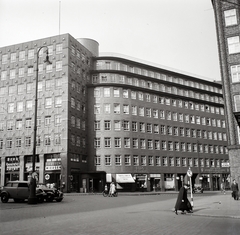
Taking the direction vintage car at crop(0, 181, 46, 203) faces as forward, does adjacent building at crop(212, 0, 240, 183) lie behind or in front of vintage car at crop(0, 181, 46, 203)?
in front

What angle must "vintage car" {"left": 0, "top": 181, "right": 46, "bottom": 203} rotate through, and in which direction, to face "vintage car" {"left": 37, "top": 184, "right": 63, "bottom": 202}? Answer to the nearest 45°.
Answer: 0° — it already faces it

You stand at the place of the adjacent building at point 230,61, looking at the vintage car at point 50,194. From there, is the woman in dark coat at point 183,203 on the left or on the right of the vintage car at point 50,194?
left

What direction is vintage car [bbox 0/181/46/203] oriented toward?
to the viewer's right

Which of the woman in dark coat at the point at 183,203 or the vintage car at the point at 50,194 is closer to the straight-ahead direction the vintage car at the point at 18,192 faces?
the vintage car

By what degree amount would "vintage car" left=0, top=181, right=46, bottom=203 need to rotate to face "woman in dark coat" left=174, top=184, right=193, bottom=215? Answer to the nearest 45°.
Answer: approximately 45° to its right

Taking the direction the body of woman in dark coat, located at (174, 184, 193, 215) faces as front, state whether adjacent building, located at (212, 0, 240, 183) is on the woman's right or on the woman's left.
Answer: on the woman's left
